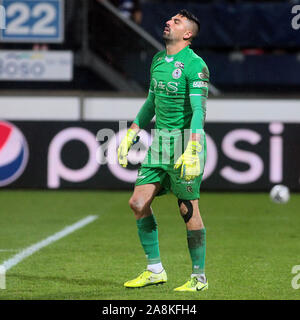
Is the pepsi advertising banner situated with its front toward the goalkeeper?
yes

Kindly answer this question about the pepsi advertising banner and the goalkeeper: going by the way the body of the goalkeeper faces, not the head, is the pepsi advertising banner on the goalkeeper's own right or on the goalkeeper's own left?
on the goalkeeper's own right

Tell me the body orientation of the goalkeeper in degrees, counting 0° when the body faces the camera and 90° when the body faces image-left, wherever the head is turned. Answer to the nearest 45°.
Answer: approximately 45°

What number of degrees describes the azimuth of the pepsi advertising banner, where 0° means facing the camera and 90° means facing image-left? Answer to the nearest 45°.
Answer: approximately 0°
